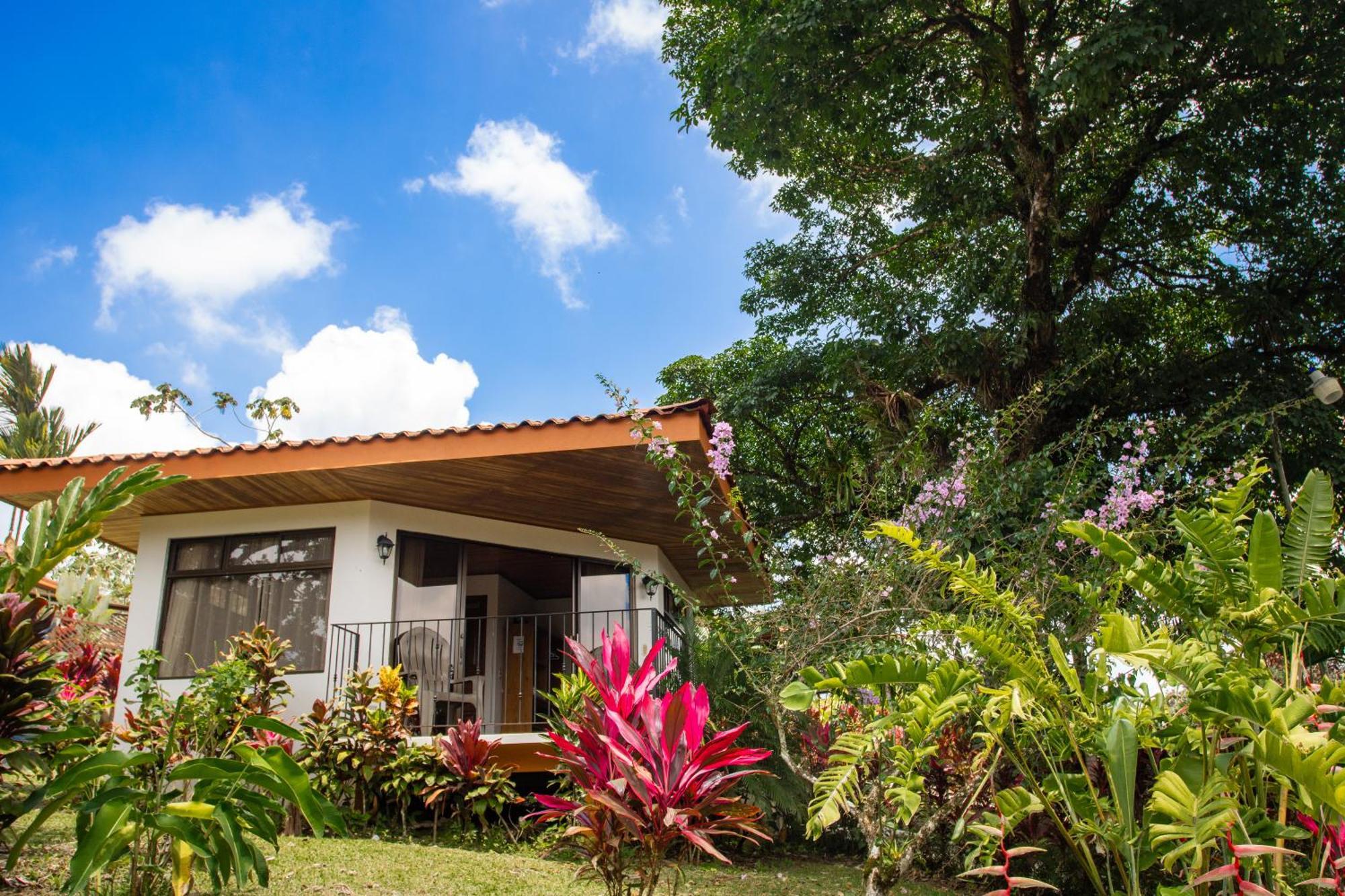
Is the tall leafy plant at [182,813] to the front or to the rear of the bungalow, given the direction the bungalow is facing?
to the front

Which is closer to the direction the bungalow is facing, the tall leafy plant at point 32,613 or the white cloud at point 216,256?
the tall leafy plant

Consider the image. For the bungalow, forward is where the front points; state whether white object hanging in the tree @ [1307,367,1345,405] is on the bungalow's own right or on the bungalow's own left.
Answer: on the bungalow's own left

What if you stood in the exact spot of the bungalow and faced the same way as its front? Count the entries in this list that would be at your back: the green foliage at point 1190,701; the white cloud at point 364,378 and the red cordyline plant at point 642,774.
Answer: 1

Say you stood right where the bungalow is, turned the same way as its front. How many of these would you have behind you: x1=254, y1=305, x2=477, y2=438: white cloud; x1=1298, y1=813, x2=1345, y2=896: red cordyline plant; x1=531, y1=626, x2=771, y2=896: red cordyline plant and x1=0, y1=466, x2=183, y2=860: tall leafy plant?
1

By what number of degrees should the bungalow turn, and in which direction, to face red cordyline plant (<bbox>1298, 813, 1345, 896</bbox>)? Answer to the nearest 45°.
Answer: approximately 45° to its left

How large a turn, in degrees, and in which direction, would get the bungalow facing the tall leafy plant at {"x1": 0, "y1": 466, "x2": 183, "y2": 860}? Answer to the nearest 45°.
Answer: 0° — it already faces it

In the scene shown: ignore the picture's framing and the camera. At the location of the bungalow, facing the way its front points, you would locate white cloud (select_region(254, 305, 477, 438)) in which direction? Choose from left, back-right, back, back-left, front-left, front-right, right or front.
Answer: back

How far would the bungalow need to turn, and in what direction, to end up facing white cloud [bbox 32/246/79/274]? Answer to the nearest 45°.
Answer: approximately 135° to its right

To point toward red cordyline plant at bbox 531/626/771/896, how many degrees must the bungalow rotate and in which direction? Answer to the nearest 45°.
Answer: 0° — it already faces it

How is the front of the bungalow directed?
toward the camera
